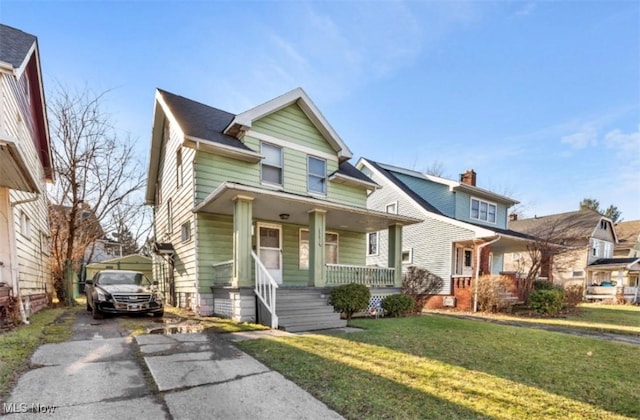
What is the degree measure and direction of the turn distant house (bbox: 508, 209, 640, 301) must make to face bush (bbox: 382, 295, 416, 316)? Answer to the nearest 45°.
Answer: approximately 45° to its right

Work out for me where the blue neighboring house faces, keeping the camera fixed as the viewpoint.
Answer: facing the viewer and to the right of the viewer

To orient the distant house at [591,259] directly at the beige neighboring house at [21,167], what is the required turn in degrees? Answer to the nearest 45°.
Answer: approximately 45° to its right

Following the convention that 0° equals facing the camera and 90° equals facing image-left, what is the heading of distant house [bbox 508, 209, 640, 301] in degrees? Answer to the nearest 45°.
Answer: approximately 315°

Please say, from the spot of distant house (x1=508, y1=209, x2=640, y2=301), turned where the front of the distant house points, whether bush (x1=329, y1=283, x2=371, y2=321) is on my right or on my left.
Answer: on my right

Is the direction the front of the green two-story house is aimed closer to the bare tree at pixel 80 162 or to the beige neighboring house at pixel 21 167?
the beige neighboring house
